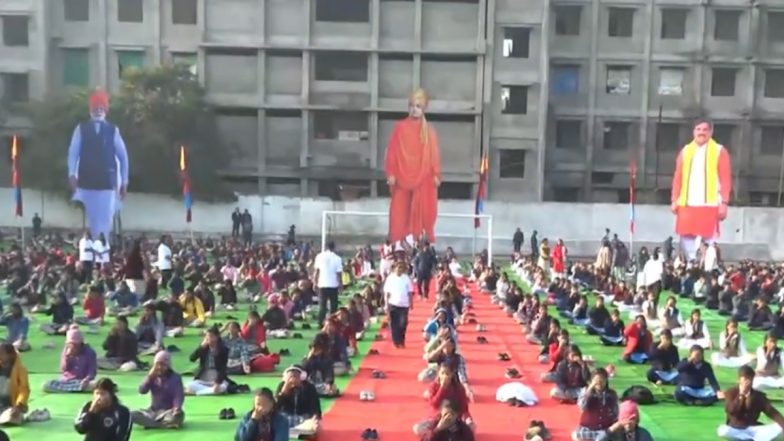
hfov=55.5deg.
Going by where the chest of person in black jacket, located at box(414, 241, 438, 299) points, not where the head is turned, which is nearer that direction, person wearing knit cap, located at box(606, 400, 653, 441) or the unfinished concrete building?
the person wearing knit cap

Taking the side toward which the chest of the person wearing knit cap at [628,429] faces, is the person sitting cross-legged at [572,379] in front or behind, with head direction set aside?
behind

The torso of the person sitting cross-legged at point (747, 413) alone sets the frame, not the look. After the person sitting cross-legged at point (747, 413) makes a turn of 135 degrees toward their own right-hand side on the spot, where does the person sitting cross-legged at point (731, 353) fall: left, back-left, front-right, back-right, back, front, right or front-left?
front-right

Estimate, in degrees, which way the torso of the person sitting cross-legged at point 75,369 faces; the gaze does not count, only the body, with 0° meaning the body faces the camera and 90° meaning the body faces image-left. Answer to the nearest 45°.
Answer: approximately 45°

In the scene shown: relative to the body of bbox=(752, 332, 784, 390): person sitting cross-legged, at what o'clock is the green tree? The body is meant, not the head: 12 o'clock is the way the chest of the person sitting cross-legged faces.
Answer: The green tree is roughly at 4 o'clock from the person sitting cross-legged.

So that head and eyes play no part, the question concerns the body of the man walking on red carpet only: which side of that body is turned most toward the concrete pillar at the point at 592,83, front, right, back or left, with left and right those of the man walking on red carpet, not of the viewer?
back

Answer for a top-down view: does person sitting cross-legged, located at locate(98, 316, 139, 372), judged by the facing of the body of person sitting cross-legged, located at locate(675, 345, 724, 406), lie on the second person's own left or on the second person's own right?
on the second person's own right

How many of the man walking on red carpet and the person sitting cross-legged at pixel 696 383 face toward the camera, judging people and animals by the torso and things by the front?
2

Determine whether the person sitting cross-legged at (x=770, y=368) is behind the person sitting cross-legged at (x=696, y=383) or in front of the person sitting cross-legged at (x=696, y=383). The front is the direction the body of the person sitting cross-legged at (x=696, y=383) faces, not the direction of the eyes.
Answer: behind

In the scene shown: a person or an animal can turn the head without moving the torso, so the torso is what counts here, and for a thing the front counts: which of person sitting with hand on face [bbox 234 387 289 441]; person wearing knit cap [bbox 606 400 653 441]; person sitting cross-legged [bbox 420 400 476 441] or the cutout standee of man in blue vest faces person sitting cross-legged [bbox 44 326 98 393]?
the cutout standee of man in blue vest
